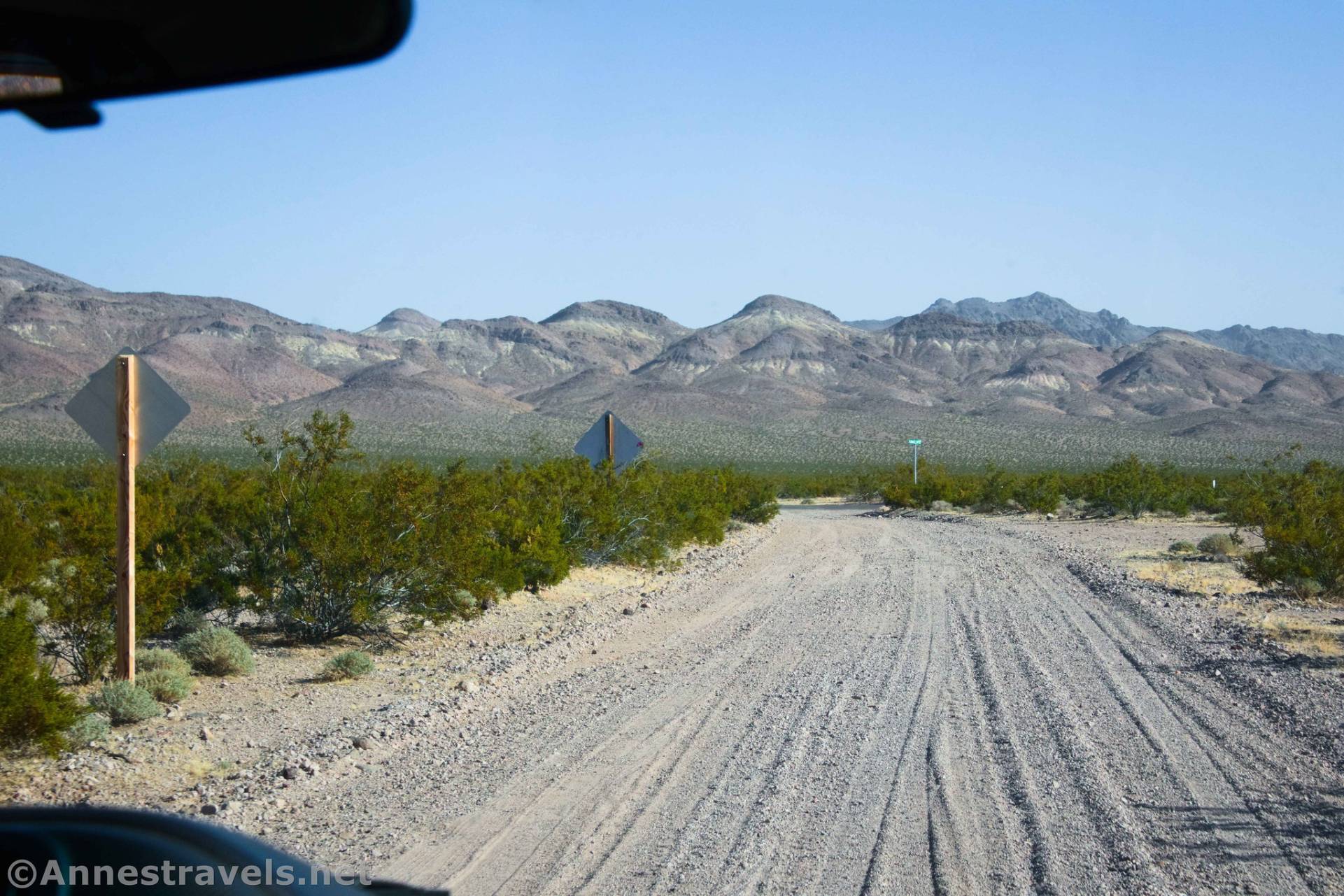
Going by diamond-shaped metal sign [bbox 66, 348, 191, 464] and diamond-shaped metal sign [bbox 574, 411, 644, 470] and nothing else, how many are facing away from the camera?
2

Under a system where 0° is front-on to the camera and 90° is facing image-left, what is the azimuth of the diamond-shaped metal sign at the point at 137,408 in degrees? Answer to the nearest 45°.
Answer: approximately 180°

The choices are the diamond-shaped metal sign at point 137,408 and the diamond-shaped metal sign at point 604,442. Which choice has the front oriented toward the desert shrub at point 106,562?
the diamond-shaped metal sign at point 137,408

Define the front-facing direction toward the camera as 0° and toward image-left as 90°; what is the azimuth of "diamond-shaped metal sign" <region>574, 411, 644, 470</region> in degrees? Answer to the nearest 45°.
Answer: approximately 180°

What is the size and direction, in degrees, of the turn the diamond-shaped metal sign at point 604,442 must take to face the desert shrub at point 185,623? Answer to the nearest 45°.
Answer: approximately 135° to its left

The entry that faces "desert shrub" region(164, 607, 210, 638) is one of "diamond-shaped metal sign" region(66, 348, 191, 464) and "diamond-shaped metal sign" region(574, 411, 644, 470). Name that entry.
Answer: "diamond-shaped metal sign" region(66, 348, 191, 464)

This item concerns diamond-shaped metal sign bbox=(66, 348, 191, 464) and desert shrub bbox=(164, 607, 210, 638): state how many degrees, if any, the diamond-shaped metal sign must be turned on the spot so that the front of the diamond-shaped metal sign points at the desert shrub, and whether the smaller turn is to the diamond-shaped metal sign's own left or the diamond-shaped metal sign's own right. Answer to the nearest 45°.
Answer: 0° — it already faces it
